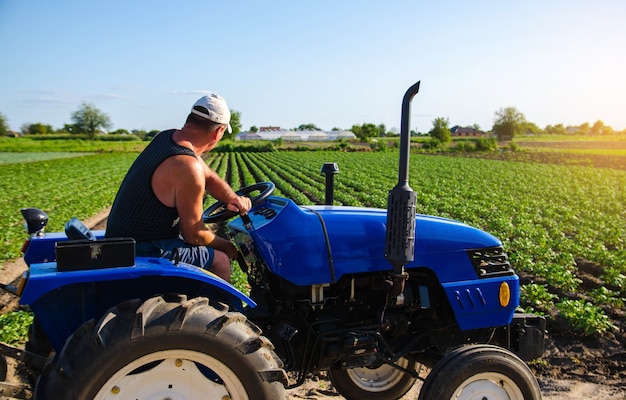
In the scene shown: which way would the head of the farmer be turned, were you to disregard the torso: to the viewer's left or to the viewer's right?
to the viewer's right

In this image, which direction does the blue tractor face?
to the viewer's right
